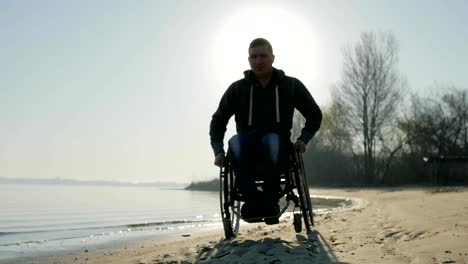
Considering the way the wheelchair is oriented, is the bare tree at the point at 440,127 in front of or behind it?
behind

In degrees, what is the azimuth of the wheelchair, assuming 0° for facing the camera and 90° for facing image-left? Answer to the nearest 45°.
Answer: approximately 0°

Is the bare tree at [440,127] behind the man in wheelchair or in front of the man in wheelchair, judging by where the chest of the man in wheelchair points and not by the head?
behind

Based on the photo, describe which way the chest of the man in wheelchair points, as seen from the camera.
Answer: toward the camera
